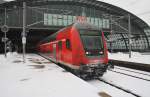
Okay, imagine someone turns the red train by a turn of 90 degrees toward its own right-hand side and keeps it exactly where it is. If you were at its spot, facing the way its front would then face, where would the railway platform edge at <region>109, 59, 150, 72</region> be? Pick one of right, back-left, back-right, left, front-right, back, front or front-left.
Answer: back
